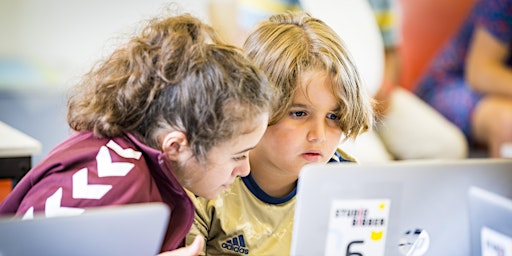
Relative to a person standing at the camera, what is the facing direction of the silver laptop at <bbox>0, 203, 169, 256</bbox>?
facing away from the viewer

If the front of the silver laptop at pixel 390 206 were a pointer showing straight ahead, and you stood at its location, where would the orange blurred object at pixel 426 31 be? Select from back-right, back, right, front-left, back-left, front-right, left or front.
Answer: front

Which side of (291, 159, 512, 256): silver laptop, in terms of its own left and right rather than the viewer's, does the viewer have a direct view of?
back

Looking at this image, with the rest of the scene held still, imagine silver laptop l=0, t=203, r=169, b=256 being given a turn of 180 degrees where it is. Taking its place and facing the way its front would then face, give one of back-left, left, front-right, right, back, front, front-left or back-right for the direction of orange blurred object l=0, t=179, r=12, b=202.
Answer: back

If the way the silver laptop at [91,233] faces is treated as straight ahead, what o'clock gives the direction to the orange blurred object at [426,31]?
The orange blurred object is roughly at 1 o'clock from the silver laptop.

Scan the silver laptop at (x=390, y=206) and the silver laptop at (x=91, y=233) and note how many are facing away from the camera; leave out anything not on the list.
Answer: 2

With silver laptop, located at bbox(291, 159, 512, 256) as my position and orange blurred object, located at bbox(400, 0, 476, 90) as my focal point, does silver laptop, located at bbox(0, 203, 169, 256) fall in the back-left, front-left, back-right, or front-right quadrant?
back-left

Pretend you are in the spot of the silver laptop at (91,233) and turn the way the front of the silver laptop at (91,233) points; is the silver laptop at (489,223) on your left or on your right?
on your right
